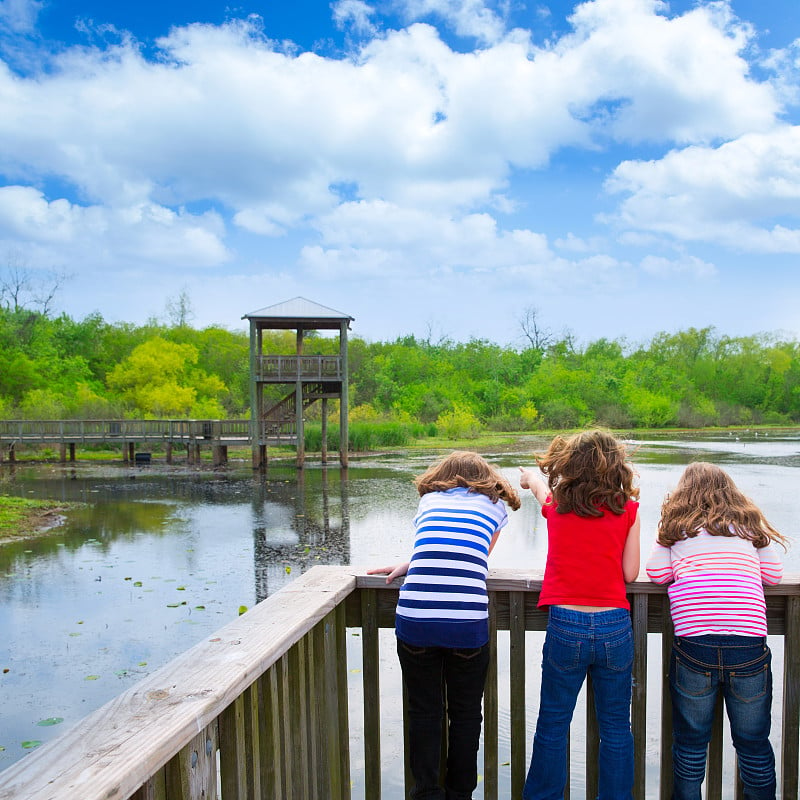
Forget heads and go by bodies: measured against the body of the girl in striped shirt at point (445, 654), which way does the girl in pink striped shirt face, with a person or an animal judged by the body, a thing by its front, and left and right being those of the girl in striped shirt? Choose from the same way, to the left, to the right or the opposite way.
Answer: the same way

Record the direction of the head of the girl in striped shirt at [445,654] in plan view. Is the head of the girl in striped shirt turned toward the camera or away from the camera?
away from the camera

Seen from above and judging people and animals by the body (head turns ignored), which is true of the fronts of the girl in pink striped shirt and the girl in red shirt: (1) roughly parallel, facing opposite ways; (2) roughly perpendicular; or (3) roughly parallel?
roughly parallel

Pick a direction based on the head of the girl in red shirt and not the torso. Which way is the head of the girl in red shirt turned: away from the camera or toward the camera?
away from the camera

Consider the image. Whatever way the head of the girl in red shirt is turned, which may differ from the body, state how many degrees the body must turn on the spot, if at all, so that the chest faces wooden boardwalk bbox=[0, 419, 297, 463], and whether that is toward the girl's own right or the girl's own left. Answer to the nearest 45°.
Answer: approximately 45° to the girl's own left

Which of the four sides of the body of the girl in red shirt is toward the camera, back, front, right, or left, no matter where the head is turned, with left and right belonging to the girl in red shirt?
back

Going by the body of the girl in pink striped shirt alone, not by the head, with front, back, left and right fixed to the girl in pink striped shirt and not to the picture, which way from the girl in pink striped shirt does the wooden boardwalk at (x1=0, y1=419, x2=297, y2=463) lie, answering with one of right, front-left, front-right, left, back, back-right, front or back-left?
front-left

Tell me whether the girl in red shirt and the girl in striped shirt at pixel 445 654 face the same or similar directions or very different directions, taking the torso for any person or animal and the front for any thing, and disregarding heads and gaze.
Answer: same or similar directions

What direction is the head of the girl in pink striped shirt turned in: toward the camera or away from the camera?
away from the camera

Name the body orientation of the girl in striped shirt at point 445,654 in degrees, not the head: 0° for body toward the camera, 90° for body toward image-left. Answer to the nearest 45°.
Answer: approximately 180°

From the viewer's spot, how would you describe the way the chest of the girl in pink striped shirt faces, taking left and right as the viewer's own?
facing away from the viewer

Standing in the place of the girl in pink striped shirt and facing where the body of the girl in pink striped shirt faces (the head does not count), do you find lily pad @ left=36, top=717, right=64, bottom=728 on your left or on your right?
on your left

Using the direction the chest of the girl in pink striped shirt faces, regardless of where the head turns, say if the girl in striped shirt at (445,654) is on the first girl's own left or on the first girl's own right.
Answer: on the first girl's own left

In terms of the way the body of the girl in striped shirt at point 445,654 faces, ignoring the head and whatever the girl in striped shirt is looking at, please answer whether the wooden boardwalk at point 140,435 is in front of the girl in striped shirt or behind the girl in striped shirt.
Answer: in front
